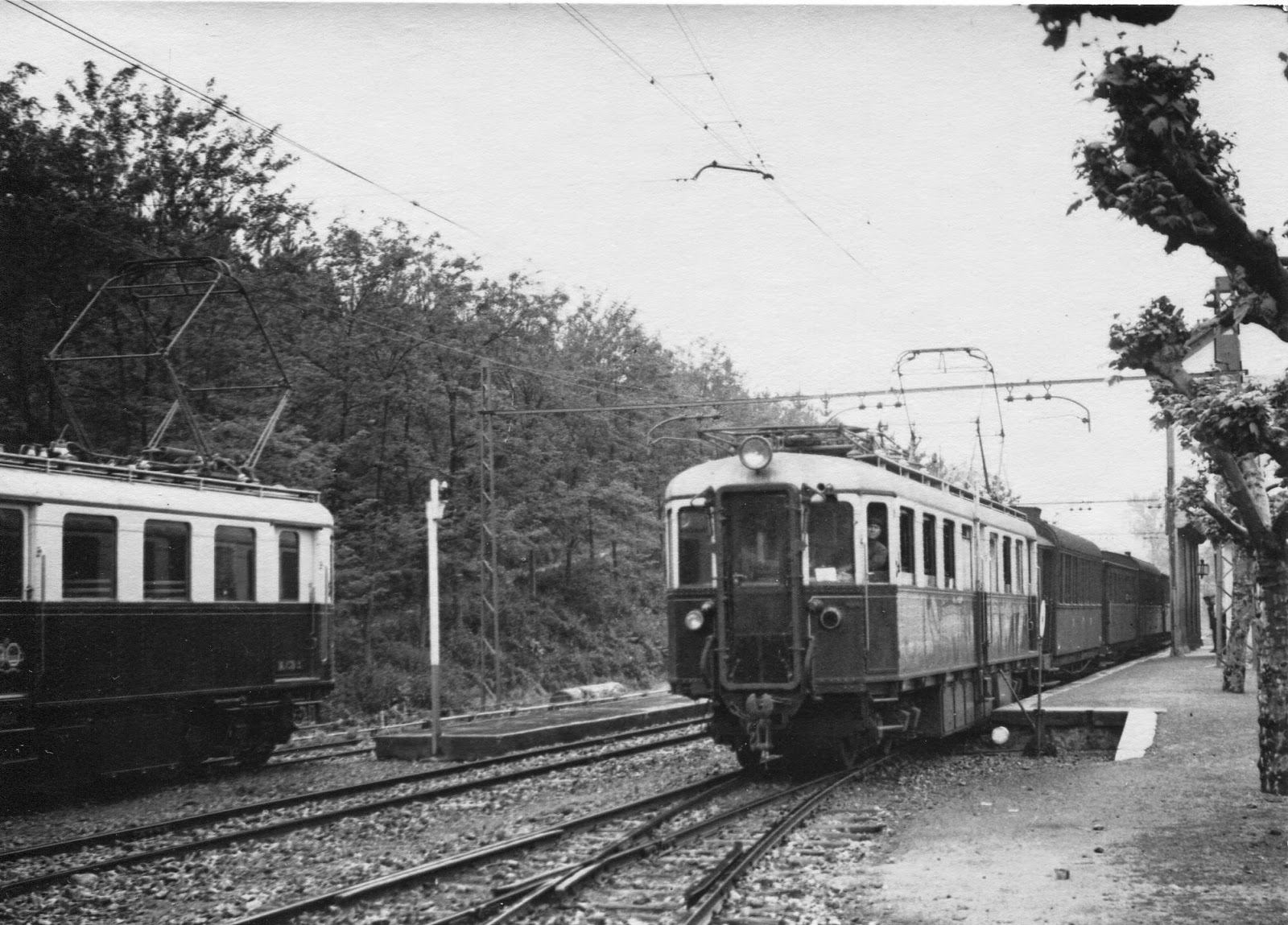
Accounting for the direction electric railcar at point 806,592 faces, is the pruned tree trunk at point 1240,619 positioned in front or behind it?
behind

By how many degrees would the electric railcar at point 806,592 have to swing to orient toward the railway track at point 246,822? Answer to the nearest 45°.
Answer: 0° — it already faces it

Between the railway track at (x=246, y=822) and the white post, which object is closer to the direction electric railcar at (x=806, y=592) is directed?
the railway track

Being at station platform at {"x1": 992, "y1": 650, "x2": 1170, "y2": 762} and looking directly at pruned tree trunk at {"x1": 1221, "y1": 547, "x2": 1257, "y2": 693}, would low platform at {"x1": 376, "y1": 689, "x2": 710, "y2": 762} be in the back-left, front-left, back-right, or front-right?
back-left

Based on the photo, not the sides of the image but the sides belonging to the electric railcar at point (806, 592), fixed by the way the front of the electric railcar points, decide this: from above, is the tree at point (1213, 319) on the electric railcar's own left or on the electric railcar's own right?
on the electric railcar's own left

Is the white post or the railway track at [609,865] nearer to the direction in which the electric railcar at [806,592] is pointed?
the railway track

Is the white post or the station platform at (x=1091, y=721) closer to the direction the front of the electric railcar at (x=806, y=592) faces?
the white post

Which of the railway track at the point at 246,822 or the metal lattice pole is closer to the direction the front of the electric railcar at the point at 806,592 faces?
the railway track

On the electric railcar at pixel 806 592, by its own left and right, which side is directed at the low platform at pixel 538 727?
right

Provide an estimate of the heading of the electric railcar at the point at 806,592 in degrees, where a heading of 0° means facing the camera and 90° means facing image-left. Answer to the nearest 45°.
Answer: approximately 45°
